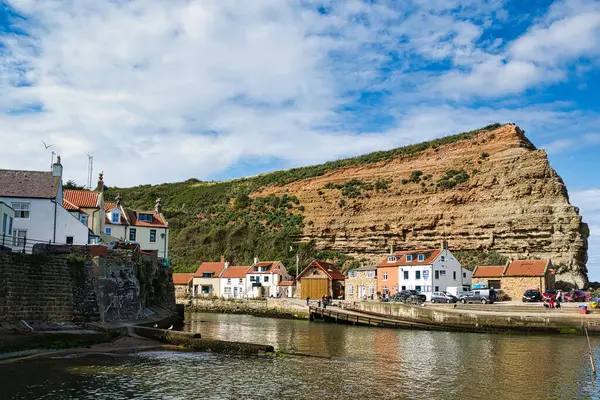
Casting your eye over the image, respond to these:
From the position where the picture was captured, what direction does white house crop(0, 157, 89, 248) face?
facing the viewer

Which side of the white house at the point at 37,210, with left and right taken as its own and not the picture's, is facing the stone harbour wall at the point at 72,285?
front

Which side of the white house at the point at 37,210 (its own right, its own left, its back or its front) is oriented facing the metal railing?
front
